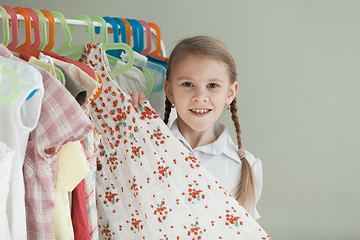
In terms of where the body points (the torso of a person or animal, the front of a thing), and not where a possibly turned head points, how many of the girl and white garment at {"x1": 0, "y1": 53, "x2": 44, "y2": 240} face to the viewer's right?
0

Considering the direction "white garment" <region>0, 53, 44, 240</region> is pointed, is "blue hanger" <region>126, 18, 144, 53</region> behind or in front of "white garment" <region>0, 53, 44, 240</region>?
behind

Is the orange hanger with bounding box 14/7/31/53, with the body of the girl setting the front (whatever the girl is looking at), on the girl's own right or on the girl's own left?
on the girl's own right

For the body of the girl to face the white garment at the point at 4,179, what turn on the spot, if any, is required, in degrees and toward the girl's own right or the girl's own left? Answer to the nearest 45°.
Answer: approximately 45° to the girl's own right

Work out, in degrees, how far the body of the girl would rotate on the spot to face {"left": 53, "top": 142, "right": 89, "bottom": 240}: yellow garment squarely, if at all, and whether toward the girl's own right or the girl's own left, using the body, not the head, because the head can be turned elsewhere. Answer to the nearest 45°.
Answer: approximately 45° to the girl's own right

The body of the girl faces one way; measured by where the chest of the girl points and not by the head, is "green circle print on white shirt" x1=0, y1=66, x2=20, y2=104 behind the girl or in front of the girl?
in front

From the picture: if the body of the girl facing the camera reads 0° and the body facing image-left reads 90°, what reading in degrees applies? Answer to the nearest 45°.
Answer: approximately 0°
